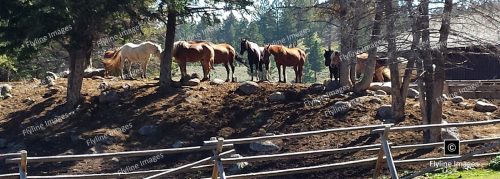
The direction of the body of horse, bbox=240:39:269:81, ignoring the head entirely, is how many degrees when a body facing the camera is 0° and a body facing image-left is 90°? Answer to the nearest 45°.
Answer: approximately 45°

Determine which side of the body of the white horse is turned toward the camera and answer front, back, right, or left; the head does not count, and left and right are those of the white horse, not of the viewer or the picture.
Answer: right

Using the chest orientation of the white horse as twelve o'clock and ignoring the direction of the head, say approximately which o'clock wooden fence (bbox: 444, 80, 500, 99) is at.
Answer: The wooden fence is roughly at 1 o'clock from the white horse.

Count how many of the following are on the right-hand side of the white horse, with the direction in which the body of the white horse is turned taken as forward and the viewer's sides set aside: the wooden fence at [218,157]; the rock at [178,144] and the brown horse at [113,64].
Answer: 2
